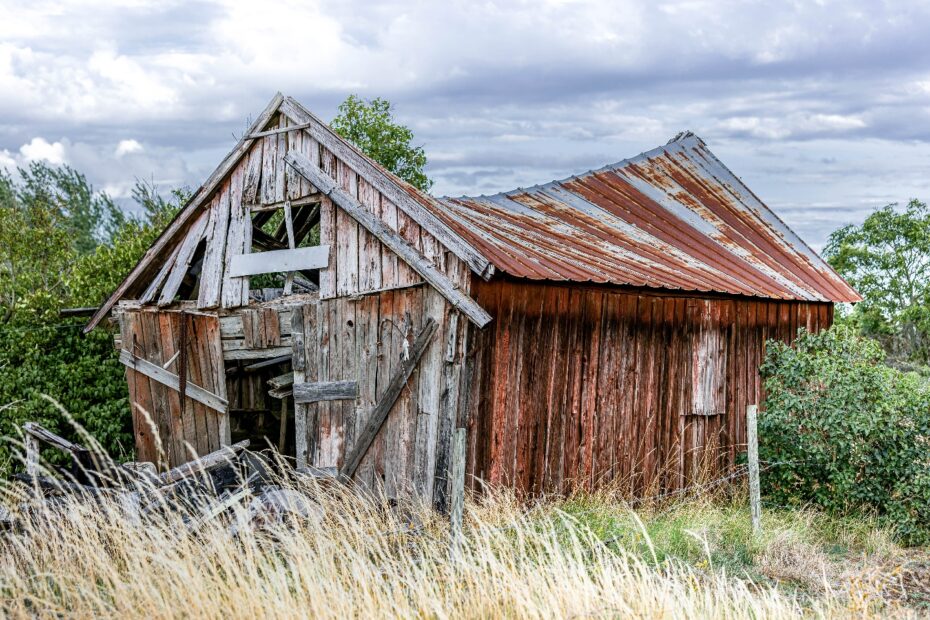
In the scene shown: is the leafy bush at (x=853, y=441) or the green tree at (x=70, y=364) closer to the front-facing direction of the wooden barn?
the green tree

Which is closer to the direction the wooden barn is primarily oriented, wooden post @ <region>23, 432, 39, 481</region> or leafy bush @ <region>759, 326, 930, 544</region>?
the wooden post

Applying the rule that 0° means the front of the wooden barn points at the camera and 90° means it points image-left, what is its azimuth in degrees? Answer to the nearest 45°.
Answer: approximately 45°

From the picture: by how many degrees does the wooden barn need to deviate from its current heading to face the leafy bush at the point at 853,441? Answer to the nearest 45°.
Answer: approximately 135° to its left

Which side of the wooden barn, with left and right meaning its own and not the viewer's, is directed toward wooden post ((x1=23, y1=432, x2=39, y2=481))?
front

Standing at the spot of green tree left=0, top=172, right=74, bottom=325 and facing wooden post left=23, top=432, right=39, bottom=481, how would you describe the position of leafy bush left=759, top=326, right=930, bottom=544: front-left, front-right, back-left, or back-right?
front-left

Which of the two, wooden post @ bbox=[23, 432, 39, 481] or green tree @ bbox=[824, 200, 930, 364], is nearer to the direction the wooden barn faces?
the wooden post

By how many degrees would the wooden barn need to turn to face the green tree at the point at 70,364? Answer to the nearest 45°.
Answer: approximately 90° to its right

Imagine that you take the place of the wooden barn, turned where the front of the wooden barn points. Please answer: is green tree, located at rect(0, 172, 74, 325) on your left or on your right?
on your right

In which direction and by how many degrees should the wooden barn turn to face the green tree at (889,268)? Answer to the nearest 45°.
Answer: approximately 180°

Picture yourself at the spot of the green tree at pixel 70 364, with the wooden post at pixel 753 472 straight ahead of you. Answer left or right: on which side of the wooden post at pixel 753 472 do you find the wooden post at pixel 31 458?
right

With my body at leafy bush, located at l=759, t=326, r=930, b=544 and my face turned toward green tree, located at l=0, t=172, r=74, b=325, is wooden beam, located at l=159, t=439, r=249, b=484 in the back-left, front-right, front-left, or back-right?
front-left

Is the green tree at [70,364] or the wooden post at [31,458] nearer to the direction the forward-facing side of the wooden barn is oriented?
the wooden post
